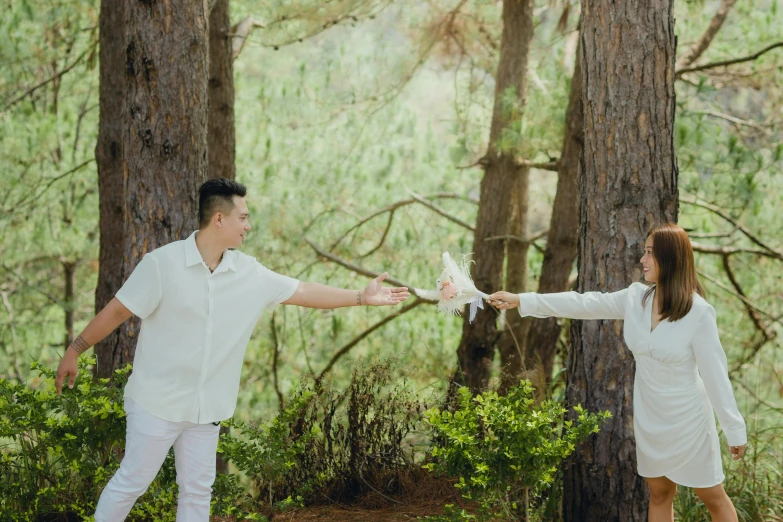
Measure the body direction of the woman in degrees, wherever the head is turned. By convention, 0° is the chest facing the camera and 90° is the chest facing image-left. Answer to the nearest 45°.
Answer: approximately 45°

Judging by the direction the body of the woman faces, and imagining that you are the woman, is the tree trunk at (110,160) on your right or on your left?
on your right

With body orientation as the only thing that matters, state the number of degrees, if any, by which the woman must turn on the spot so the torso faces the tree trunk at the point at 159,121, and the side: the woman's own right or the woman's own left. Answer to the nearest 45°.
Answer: approximately 45° to the woman's own right

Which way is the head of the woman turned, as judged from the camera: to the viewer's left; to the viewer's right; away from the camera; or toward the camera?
to the viewer's left

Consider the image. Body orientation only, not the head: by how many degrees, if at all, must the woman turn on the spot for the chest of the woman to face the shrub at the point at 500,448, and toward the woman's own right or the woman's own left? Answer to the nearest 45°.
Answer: approximately 45° to the woman's own right

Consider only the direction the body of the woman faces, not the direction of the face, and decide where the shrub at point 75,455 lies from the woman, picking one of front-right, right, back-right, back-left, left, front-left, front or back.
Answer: front-right

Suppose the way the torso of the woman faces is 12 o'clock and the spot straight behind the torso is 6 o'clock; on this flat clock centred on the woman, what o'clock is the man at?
The man is roughly at 1 o'clock from the woman.

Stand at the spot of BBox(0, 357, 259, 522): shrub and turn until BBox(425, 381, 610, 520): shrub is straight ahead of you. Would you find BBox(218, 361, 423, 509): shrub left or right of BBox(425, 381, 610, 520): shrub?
left

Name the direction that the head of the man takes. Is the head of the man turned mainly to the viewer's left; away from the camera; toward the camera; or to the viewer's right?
to the viewer's right
